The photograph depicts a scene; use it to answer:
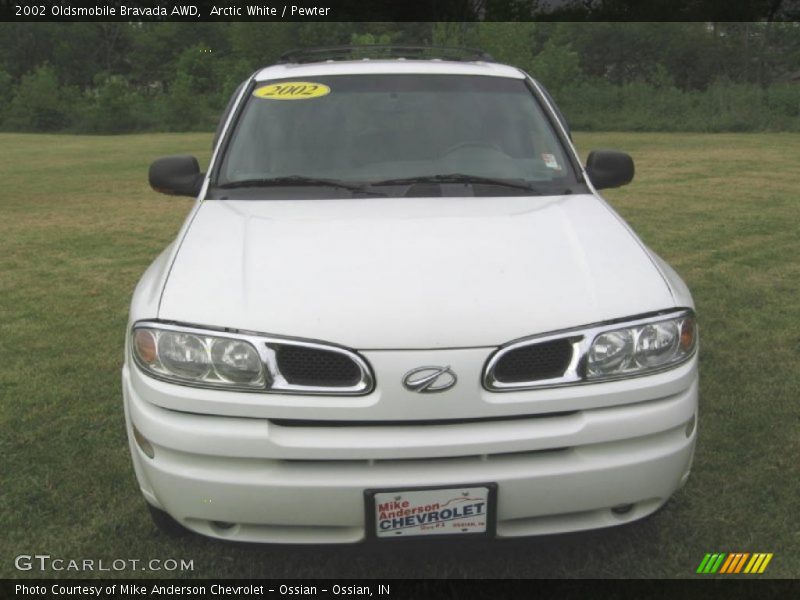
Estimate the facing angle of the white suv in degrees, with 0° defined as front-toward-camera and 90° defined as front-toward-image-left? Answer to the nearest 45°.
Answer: approximately 0°
